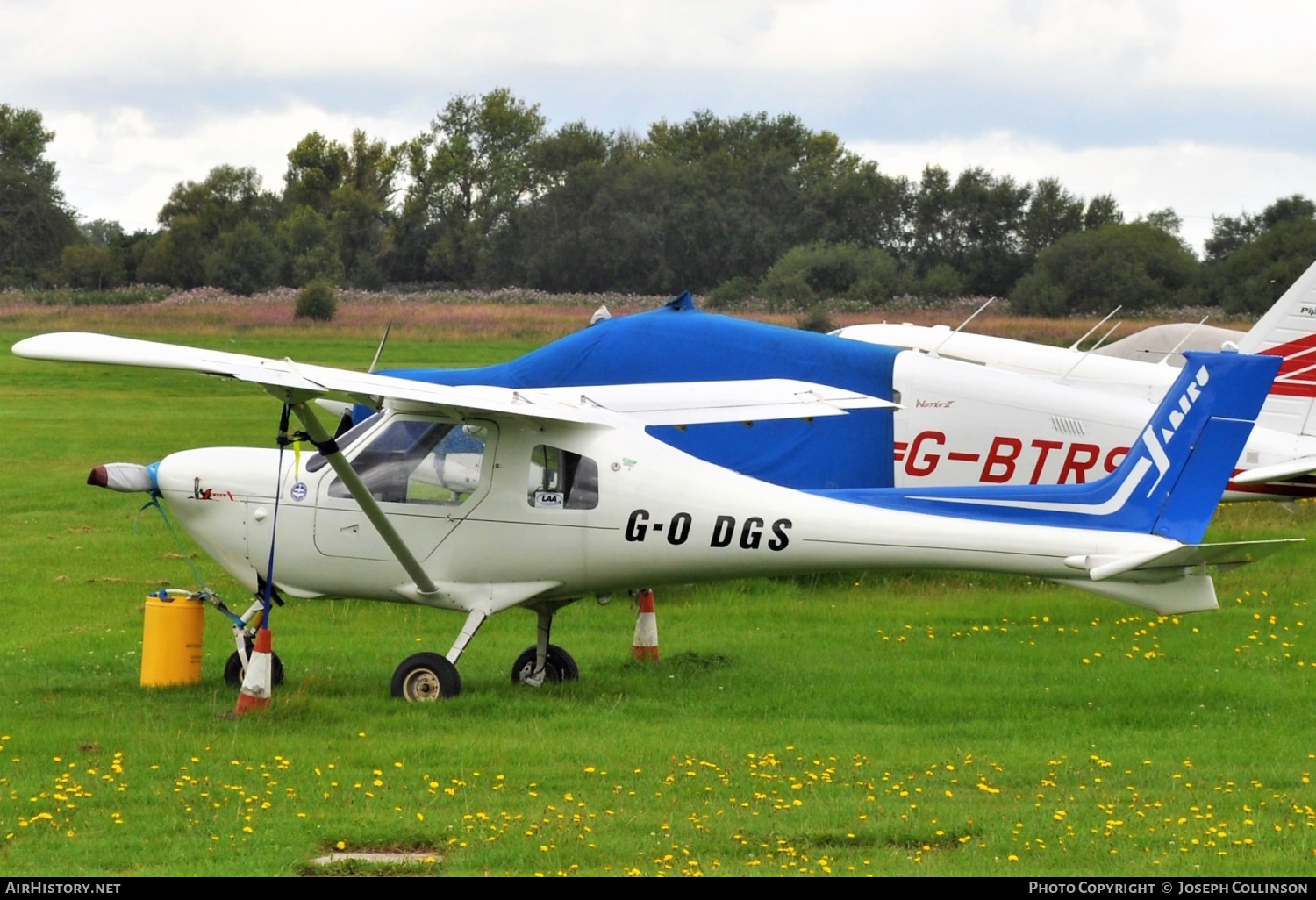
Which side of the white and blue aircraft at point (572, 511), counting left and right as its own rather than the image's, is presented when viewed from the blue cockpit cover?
right

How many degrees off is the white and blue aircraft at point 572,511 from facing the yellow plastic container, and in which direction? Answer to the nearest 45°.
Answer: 0° — it already faces it

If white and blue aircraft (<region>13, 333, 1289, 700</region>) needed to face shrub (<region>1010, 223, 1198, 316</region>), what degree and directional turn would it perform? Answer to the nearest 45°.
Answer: approximately 90° to its right

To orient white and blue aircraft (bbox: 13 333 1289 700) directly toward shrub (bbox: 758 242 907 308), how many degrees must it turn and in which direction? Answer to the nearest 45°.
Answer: approximately 90° to its right

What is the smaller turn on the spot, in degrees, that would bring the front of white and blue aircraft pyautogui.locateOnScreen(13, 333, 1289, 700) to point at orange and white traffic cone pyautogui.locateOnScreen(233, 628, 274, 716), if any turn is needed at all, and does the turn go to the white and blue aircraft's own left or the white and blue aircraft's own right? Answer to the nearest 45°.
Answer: approximately 45° to the white and blue aircraft's own left

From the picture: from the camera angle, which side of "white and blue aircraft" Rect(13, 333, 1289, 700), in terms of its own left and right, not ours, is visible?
left

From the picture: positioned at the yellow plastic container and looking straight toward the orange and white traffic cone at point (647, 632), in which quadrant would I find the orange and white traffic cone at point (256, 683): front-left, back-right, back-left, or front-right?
front-right

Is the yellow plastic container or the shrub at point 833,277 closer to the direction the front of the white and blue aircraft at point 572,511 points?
the yellow plastic container

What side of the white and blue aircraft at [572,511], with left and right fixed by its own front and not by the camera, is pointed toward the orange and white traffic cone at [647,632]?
right

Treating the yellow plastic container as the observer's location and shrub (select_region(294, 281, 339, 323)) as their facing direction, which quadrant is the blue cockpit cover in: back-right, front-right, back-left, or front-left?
front-right

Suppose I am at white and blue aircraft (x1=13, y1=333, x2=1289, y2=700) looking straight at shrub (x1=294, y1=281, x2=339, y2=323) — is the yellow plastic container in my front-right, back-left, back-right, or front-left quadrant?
front-left

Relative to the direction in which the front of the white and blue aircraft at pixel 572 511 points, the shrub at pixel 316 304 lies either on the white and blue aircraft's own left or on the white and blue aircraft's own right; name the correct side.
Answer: on the white and blue aircraft's own right
